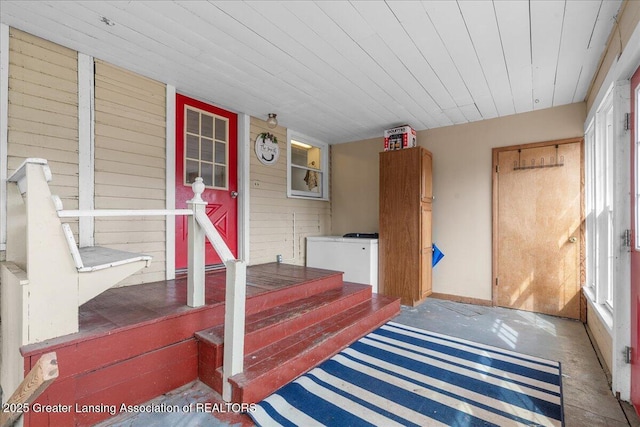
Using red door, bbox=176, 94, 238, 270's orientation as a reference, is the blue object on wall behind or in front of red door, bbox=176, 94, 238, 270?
in front

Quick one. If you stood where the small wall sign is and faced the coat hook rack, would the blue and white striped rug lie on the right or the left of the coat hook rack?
right

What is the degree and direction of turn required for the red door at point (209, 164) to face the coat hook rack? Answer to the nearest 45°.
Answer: approximately 45° to its left

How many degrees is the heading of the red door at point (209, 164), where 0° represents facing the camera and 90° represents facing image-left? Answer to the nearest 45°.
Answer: approximately 315°

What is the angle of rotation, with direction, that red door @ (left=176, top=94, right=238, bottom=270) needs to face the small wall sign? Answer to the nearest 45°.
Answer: approximately 90° to its left

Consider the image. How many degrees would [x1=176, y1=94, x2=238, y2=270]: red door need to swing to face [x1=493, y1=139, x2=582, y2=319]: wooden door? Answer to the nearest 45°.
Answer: approximately 45° to its left

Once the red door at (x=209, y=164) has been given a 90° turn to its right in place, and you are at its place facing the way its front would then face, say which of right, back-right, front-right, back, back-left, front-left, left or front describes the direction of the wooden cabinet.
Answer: back-left

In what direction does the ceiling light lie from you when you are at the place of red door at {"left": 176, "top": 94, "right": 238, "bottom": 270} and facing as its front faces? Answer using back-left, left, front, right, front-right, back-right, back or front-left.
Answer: front-left

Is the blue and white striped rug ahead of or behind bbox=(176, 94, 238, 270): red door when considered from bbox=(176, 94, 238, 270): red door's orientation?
ahead

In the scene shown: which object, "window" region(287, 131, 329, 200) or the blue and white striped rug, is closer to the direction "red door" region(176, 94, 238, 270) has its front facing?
the blue and white striped rug

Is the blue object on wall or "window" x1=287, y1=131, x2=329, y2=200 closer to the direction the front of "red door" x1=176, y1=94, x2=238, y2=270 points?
the blue object on wall

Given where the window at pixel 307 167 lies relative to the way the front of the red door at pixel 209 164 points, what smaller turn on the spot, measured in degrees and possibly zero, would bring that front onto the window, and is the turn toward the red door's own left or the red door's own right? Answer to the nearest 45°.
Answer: approximately 90° to the red door's own left
